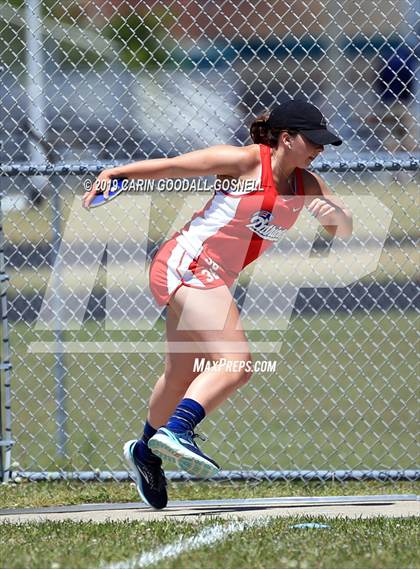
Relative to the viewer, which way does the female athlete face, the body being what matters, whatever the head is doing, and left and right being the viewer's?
facing the viewer and to the right of the viewer

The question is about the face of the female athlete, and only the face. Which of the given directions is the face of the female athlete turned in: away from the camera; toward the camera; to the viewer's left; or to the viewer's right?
to the viewer's right
